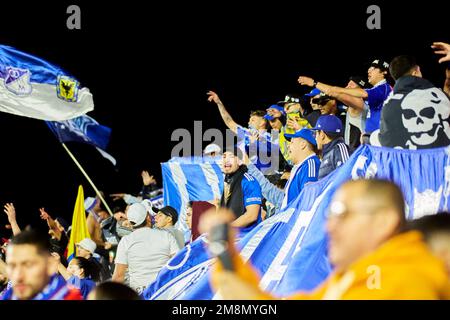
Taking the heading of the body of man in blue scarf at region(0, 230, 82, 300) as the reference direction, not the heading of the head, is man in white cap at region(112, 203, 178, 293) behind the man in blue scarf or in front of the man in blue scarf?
behind

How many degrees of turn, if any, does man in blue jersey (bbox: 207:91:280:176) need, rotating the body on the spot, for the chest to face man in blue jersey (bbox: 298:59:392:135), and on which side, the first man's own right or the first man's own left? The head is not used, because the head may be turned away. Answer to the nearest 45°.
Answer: approximately 90° to the first man's own left

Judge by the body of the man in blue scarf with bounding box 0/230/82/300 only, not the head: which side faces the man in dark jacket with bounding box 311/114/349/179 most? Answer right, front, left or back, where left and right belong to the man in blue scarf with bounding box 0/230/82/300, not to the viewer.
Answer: back

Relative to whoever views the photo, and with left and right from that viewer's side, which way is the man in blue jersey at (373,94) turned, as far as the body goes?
facing to the left of the viewer

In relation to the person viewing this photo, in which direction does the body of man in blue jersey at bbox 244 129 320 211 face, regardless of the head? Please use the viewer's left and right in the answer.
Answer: facing to the left of the viewer

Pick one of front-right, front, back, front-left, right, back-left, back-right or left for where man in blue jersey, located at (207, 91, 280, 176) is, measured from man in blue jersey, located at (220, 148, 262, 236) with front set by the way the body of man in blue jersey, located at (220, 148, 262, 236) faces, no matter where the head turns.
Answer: back-right

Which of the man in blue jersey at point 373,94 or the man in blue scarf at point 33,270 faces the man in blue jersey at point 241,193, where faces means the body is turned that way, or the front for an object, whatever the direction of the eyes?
the man in blue jersey at point 373,94

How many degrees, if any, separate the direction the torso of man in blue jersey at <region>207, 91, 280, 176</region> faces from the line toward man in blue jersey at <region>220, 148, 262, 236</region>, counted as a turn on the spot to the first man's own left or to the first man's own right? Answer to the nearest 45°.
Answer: approximately 45° to the first man's own left
